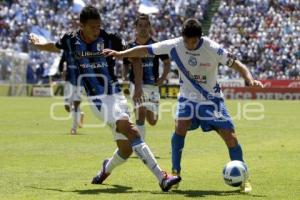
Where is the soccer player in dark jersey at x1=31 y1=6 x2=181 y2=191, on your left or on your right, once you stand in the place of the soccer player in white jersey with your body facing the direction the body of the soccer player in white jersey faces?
on your right

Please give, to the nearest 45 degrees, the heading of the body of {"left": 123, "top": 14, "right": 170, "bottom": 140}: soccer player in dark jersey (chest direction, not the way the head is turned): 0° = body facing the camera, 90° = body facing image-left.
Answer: approximately 0°

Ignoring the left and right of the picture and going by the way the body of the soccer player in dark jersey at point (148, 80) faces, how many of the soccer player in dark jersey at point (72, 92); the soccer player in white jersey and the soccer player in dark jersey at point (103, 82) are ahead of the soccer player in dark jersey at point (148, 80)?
2

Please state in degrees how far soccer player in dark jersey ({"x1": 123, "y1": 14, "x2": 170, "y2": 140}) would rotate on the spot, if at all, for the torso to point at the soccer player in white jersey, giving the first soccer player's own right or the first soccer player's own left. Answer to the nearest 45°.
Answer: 0° — they already face them
